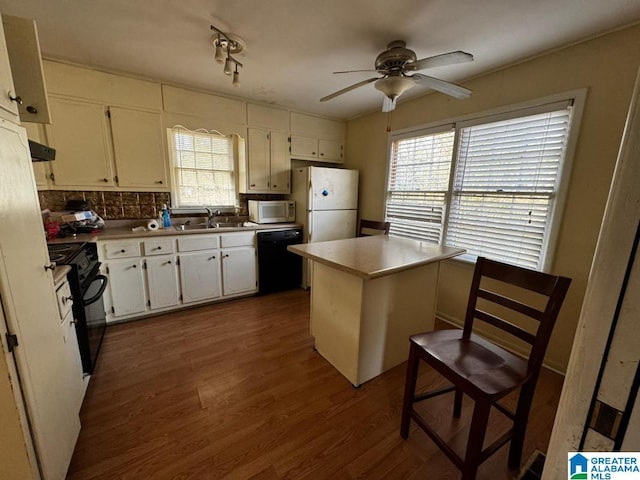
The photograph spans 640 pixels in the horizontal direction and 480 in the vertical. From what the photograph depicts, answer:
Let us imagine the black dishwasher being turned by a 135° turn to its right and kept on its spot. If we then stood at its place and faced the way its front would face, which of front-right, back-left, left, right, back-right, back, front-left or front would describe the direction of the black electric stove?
front-left

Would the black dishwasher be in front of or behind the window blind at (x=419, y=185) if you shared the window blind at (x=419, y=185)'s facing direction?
in front

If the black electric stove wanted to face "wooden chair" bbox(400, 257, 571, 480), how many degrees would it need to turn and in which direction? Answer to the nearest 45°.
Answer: approximately 45° to its right

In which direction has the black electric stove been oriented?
to the viewer's right

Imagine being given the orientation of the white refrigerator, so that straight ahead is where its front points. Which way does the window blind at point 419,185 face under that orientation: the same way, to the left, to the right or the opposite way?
to the right

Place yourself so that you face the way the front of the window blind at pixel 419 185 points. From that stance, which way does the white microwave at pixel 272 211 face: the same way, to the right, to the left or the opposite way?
to the left

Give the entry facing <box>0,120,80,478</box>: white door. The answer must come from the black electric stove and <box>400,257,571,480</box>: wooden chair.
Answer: the wooden chair
